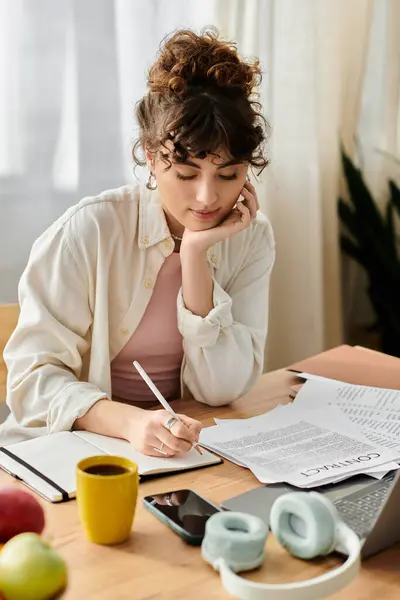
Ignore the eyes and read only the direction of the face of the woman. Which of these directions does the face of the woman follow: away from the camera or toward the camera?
toward the camera

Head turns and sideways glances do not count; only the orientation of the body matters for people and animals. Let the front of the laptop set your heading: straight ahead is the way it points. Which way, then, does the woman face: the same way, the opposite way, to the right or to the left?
the opposite way

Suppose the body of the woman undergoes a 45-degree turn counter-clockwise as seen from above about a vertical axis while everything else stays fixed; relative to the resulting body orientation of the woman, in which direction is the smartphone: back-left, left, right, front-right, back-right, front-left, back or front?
right

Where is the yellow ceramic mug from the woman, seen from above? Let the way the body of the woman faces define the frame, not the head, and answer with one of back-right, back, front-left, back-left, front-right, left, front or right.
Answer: front-right

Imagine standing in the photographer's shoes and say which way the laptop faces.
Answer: facing away from the viewer and to the left of the viewer

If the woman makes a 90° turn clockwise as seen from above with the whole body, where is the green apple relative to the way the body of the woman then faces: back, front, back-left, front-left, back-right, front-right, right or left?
front-left

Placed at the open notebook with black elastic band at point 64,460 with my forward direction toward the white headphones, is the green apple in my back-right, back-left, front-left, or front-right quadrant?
front-right

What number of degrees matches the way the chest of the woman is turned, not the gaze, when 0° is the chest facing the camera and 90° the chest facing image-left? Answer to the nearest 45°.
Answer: approximately 315°
